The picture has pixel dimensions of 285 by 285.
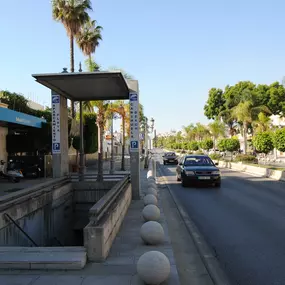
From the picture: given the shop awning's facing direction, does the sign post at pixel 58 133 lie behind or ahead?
ahead

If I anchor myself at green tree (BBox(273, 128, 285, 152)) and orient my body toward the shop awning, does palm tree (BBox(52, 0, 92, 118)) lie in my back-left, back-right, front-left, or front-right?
front-right

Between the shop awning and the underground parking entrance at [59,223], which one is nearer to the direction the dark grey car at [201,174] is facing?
the underground parking entrance

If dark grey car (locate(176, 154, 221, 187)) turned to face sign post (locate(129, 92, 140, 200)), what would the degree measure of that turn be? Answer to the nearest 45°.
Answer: approximately 45° to its right

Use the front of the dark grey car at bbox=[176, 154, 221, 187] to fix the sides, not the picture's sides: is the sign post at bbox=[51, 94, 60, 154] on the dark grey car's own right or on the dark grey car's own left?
on the dark grey car's own right

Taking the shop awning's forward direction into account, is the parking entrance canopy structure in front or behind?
in front

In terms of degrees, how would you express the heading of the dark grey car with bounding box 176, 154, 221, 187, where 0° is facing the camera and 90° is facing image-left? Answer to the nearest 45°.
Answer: approximately 0°

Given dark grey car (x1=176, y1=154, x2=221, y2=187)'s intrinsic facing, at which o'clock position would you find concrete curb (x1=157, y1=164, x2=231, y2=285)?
The concrete curb is roughly at 12 o'clock from the dark grey car.

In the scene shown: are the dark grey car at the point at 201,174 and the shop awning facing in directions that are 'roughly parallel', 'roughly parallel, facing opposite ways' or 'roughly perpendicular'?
roughly perpendicular

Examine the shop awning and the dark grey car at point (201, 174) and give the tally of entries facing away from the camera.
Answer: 0

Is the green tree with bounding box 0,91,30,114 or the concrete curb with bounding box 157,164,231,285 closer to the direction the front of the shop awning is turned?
the concrete curb

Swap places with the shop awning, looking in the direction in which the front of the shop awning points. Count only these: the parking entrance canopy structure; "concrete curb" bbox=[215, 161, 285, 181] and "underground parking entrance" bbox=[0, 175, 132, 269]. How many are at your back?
0

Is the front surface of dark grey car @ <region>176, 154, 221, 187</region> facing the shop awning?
no

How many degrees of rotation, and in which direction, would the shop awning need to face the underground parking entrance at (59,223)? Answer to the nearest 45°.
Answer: approximately 45° to its right

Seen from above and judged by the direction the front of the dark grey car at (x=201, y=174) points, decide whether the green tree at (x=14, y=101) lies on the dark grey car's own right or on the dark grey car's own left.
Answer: on the dark grey car's own right

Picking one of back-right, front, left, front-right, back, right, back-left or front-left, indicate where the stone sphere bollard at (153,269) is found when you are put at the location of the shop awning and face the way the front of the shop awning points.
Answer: front-right
